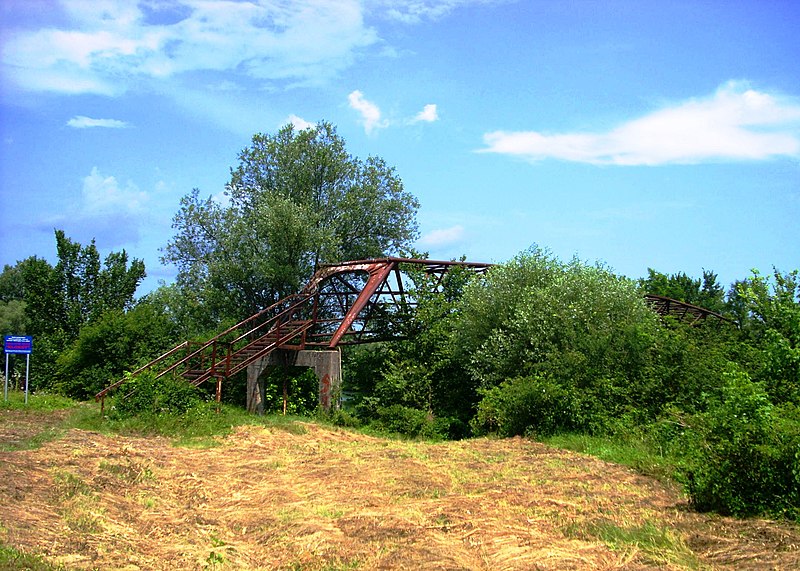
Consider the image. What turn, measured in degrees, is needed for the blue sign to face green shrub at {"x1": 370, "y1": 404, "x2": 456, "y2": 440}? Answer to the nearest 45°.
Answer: approximately 45° to its left

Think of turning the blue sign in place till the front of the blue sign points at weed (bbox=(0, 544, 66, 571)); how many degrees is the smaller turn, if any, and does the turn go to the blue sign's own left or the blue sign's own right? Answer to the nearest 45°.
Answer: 0° — it already faces it

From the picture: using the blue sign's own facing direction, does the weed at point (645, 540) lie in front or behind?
in front

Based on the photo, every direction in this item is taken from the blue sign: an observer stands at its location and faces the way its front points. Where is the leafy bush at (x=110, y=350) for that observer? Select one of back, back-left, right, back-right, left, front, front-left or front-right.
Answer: back-left

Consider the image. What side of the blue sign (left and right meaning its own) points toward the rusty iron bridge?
left

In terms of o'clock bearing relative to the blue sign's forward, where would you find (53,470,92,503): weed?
The weed is roughly at 12 o'clock from the blue sign.

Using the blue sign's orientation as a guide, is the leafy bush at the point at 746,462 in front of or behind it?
in front

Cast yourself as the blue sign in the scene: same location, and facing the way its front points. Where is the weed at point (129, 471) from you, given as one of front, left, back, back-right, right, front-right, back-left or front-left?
front

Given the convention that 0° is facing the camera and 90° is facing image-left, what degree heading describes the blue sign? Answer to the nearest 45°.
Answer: approximately 0°

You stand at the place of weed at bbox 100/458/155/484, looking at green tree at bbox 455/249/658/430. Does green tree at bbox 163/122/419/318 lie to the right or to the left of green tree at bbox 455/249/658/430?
left

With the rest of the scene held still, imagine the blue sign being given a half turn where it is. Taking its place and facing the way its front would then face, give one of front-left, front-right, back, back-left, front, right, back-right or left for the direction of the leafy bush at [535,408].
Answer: back-right
